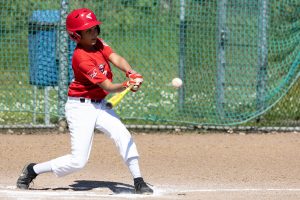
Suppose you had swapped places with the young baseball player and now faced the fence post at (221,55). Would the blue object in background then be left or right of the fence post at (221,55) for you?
left

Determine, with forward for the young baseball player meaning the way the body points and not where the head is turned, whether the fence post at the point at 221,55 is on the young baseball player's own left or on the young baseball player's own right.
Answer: on the young baseball player's own left

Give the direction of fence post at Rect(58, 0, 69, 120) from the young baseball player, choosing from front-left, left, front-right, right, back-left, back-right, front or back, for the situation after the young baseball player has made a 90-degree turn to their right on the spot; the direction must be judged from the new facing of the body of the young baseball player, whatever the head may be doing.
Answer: back-right

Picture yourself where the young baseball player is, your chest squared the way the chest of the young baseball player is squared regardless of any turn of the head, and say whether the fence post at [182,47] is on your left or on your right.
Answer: on your left

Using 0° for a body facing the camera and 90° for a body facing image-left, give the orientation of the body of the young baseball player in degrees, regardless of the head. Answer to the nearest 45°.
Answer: approximately 315°

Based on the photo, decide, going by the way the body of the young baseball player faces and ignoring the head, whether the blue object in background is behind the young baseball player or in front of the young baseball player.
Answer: behind
